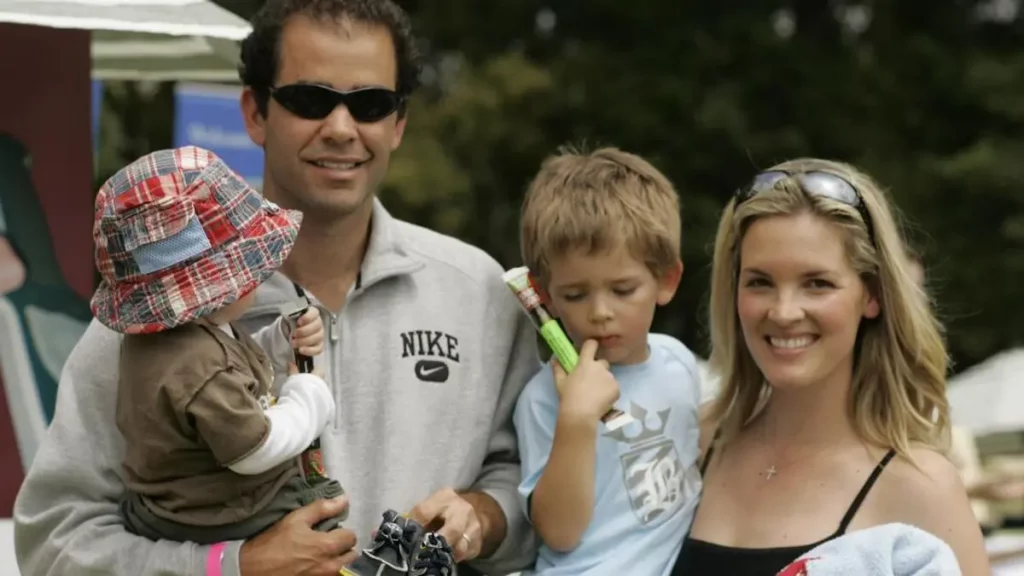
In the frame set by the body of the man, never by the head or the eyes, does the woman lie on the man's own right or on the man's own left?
on the man's own left

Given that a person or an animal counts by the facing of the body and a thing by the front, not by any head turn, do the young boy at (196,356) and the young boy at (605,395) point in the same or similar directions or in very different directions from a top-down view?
very different directions

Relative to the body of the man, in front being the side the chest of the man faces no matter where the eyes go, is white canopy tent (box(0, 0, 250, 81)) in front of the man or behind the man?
behind

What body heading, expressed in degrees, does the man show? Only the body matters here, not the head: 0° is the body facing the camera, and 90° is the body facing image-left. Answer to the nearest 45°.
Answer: approximately 0°

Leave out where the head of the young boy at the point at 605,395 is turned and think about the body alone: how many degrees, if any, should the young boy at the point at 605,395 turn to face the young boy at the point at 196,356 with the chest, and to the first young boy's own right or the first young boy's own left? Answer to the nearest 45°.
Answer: approximately 45° to the first young boy's own right

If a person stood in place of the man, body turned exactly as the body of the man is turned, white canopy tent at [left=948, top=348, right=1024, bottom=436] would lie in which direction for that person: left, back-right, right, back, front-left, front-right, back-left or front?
back-left

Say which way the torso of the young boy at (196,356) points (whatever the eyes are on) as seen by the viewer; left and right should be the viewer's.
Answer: facing away from the viewer and to the right of the viewer

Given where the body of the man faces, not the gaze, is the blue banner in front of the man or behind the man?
behind
